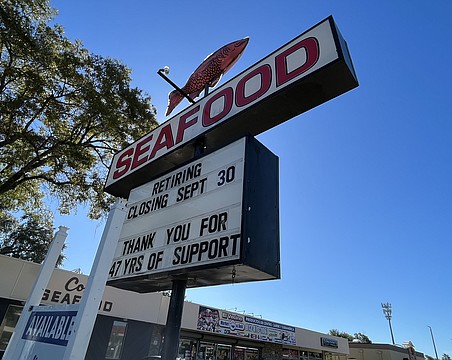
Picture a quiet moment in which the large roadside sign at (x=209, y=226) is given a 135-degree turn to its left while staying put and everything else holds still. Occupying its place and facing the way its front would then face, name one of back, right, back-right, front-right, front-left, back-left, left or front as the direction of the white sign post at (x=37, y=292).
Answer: back

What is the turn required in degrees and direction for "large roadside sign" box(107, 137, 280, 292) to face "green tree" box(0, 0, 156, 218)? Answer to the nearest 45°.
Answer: approximately 90° to its right

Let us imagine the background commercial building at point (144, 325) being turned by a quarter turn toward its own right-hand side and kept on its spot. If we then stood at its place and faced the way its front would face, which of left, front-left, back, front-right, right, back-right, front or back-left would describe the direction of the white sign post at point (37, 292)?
front-left

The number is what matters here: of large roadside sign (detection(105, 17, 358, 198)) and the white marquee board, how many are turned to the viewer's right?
0

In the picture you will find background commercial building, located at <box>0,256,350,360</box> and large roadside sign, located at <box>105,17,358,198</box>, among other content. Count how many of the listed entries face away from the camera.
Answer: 0

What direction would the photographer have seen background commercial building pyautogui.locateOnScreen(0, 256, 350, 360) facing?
facing the viewer and to the right of the viewer

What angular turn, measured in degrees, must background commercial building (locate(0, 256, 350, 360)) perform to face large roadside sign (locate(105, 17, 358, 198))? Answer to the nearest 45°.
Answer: approximately 45° to its right

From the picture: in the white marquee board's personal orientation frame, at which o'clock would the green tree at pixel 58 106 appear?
The green tree is roughly at 3 o'clock from the white marquee board.

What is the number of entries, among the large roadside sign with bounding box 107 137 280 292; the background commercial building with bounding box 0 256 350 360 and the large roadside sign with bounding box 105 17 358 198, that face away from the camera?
0

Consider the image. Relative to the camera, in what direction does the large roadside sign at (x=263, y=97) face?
facing the viewer and to the left of the viewer

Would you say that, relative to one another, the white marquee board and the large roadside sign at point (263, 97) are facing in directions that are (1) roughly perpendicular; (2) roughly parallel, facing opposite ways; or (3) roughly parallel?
roughly parallel

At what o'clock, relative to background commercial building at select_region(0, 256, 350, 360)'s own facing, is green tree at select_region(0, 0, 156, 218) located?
The green tree is roughly at 2 o'clock from the background commercial building.

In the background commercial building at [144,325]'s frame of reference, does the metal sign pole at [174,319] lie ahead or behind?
ahead
